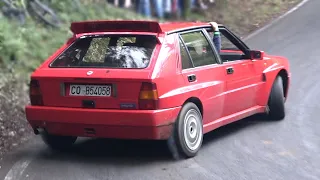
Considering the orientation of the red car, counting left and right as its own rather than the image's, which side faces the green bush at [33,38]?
left

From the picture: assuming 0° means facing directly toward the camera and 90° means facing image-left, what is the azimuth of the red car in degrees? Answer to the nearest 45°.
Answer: approximately 225°
